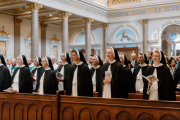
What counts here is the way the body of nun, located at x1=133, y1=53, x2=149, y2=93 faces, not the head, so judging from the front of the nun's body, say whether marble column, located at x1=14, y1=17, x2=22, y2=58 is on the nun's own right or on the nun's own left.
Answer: on the nun's own right

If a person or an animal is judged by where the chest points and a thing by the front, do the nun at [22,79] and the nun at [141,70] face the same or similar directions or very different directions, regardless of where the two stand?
same or similar directions

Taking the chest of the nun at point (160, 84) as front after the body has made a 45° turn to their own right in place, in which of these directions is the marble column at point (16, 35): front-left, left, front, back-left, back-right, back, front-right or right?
front-right

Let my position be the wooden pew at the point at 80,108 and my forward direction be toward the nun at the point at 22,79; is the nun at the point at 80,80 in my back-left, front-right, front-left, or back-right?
front-right

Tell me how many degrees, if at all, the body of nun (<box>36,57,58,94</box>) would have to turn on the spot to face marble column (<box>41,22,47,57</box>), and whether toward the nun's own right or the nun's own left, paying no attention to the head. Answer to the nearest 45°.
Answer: approximately 135° to the nun's own right

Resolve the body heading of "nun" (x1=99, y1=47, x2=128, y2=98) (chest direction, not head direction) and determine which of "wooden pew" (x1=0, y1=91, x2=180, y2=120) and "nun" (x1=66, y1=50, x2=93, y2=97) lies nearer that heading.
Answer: the wooden pew

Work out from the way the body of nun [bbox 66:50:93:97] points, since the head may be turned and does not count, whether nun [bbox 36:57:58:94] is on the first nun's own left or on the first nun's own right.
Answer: on the first nun's own right

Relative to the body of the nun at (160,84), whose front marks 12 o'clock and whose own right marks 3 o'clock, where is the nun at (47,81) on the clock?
the nun at (47,81) is roughly at 2 o'clock from the nun at (160,84).

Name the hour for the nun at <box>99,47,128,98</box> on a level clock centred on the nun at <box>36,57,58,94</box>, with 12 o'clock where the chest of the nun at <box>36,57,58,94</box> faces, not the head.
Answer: the nun at <box>99,47,128,98</box> is roughly at 9 o'clock from the nun at <box>36,57,58,94</box>.

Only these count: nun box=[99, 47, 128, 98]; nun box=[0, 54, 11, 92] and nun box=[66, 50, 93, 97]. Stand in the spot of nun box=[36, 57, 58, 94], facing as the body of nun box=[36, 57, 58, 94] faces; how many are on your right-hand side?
1

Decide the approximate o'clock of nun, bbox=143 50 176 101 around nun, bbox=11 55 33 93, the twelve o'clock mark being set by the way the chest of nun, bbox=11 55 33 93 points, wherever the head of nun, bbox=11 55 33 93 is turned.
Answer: nun, bbox=143 50 176 101 is roughly at 9 o'clock from nun, bbox=11 55 33 93.

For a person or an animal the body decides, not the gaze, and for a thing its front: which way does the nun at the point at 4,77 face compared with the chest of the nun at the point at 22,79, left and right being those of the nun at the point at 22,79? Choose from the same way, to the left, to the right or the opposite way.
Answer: the same way

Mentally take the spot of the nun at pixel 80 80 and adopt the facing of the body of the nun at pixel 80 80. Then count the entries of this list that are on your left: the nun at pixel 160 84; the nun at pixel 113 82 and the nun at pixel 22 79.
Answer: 2

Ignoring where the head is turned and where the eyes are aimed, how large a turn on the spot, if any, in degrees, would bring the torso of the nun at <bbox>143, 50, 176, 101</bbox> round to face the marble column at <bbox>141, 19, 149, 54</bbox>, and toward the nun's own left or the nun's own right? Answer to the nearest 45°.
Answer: approximately 135° to the nun's own right

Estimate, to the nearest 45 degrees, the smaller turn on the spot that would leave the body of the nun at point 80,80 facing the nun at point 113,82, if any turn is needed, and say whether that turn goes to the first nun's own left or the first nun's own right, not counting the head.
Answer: approximately 90° to the first nun's own left

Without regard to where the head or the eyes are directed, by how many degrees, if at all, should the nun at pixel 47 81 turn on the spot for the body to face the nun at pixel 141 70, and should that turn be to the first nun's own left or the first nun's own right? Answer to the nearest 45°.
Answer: approximately 135° to the first nun's own left

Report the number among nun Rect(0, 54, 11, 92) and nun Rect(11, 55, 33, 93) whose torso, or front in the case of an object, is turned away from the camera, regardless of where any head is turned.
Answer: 0

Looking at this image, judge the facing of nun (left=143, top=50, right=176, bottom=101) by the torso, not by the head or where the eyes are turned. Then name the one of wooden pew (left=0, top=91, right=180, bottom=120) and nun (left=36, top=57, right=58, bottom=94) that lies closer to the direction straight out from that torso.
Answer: the wooden pew
